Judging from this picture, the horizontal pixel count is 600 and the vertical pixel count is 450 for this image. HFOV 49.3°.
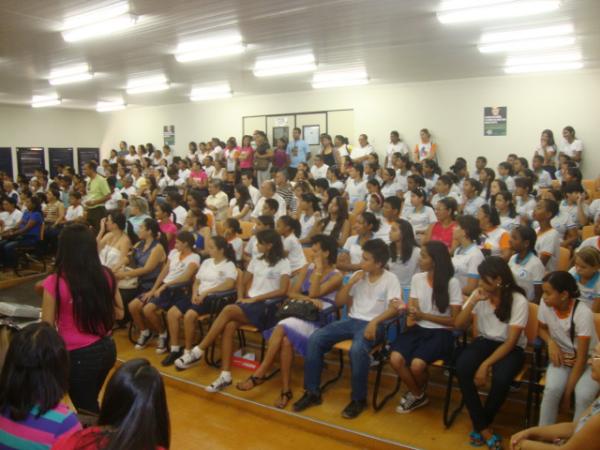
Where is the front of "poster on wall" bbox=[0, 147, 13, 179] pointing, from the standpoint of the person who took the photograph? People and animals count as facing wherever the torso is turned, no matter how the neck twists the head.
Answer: facing the viewer

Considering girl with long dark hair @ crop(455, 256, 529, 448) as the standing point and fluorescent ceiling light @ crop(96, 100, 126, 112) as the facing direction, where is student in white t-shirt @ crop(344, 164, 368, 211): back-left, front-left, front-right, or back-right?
front-right

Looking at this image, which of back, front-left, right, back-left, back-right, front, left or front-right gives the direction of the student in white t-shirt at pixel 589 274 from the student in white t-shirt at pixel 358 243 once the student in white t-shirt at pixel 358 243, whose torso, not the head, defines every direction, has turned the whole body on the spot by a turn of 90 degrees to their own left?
front

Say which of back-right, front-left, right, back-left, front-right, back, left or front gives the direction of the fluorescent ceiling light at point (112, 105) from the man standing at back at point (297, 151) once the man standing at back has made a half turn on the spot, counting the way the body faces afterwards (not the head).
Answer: left

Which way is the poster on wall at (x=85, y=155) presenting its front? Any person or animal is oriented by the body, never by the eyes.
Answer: toward the camera

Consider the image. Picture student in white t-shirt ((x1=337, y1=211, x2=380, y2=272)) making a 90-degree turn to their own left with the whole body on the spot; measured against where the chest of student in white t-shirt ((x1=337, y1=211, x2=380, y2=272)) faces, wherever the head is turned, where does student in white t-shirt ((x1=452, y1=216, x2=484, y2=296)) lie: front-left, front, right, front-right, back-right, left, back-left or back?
front

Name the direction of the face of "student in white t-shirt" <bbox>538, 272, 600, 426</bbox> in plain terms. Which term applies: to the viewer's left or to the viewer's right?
to the viewer's left

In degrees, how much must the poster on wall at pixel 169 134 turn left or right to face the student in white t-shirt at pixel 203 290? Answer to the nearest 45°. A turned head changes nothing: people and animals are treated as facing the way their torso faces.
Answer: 0° — it already faces them

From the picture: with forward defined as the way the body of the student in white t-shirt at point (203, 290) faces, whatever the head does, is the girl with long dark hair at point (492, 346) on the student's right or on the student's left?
on the student's left

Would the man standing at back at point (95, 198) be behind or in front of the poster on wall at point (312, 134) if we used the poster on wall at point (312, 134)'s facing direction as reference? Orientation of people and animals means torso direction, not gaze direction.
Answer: in front

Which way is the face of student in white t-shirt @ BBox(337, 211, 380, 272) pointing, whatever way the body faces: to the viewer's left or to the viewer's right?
to the viewer's left

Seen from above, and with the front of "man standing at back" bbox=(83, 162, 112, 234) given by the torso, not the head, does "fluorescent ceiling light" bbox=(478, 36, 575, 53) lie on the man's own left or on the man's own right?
on the man's own left

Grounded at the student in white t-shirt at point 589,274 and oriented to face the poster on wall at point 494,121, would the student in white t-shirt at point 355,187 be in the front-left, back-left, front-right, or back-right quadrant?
front-left

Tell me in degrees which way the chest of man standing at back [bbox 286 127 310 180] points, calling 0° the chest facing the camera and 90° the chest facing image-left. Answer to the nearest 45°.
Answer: approximately 45°

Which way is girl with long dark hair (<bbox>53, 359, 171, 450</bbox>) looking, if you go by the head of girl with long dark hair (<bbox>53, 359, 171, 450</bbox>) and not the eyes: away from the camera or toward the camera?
away from the camera

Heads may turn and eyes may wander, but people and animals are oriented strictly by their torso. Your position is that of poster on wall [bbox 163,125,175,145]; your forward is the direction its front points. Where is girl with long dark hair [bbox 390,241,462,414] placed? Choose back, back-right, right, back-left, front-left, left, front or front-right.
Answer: front

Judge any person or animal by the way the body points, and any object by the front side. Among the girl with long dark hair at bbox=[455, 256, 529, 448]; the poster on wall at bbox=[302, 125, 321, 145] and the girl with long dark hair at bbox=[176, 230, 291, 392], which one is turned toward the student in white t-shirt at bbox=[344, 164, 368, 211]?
the poster on wall

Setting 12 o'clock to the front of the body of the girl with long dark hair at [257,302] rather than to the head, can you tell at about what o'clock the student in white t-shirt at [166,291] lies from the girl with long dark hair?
The student in white t-shirt is roughly at 3 o'clock from the girl with long dark hair.
